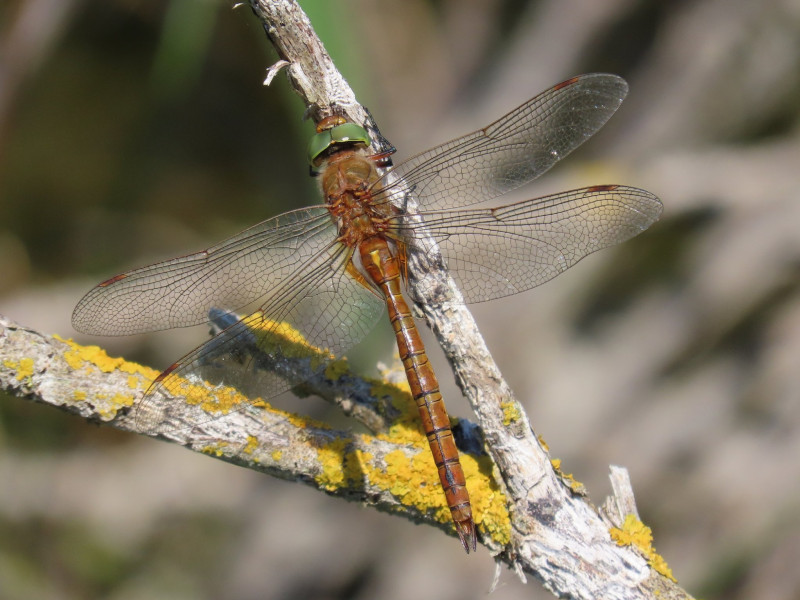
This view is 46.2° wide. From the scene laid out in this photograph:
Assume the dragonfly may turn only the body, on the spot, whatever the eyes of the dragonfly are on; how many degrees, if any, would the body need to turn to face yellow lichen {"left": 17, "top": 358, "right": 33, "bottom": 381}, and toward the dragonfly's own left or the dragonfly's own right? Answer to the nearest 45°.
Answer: approximately 135° to the dragonfly's own left

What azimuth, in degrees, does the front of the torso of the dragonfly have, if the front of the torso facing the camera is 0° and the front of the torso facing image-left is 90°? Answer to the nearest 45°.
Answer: approximately 180°
